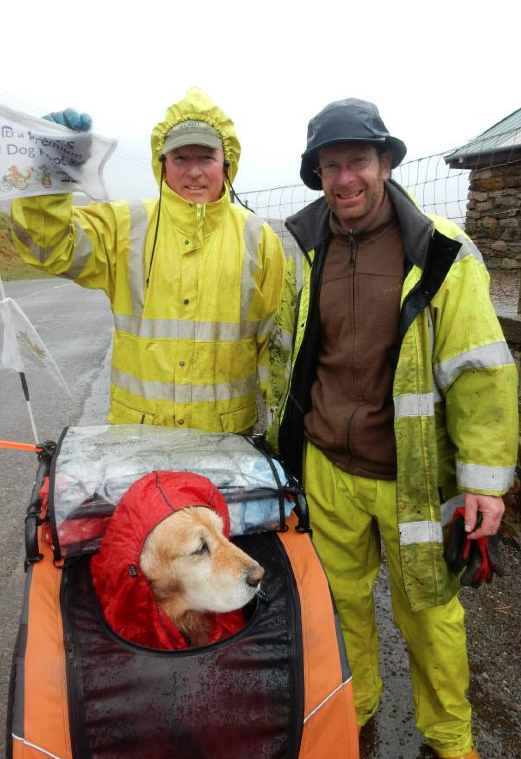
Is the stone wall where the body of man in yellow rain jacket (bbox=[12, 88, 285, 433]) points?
no

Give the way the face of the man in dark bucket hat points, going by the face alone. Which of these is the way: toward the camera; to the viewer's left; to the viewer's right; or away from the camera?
toward the camera

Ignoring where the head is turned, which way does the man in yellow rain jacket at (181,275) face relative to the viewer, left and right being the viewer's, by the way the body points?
facing the viewer

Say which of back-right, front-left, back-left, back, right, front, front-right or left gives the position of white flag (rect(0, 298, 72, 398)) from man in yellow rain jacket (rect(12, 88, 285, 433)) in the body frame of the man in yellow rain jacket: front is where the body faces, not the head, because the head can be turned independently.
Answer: right

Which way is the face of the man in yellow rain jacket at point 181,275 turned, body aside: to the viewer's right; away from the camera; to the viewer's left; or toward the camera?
toward the camera

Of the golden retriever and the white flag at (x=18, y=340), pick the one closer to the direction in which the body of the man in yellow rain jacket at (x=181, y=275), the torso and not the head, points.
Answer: the golden retriever

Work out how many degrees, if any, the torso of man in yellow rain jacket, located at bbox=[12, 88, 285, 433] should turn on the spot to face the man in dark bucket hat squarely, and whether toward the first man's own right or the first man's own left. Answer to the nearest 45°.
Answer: approximately 45° to the first man's own left

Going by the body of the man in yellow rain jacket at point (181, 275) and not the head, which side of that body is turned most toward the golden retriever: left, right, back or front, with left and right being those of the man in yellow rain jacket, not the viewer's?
front

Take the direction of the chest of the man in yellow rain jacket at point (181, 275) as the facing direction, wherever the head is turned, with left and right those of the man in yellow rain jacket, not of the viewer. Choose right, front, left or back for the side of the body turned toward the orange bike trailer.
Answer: front

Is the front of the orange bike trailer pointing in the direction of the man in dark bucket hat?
no

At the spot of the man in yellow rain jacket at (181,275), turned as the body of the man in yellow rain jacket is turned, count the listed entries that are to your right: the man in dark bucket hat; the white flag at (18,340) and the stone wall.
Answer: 1

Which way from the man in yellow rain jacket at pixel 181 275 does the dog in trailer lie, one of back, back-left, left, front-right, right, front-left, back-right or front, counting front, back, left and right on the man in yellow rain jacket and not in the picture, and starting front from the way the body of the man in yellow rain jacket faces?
front
